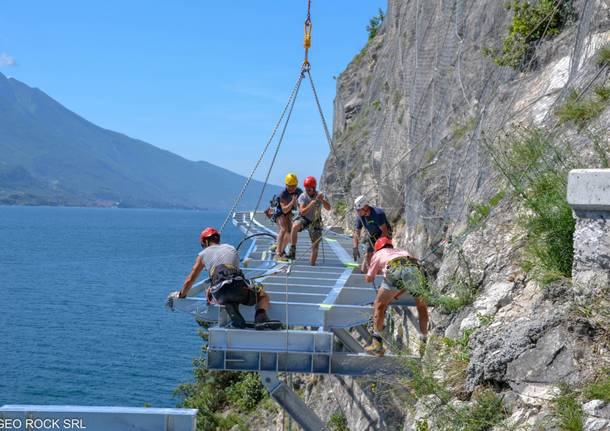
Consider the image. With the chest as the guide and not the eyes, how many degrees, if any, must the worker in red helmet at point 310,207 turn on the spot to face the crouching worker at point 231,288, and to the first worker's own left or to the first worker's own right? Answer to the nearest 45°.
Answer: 0° — they already face them

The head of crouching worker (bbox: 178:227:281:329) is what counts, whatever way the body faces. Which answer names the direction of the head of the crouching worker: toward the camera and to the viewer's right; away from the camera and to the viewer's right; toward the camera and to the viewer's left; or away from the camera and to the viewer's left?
away from the camera and to the viewer's left

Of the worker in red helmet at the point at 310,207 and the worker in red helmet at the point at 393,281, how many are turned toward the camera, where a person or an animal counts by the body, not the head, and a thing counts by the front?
1

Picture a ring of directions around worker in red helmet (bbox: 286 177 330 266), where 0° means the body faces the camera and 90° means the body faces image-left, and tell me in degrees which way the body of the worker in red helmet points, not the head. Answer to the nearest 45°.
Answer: approximately 0°
